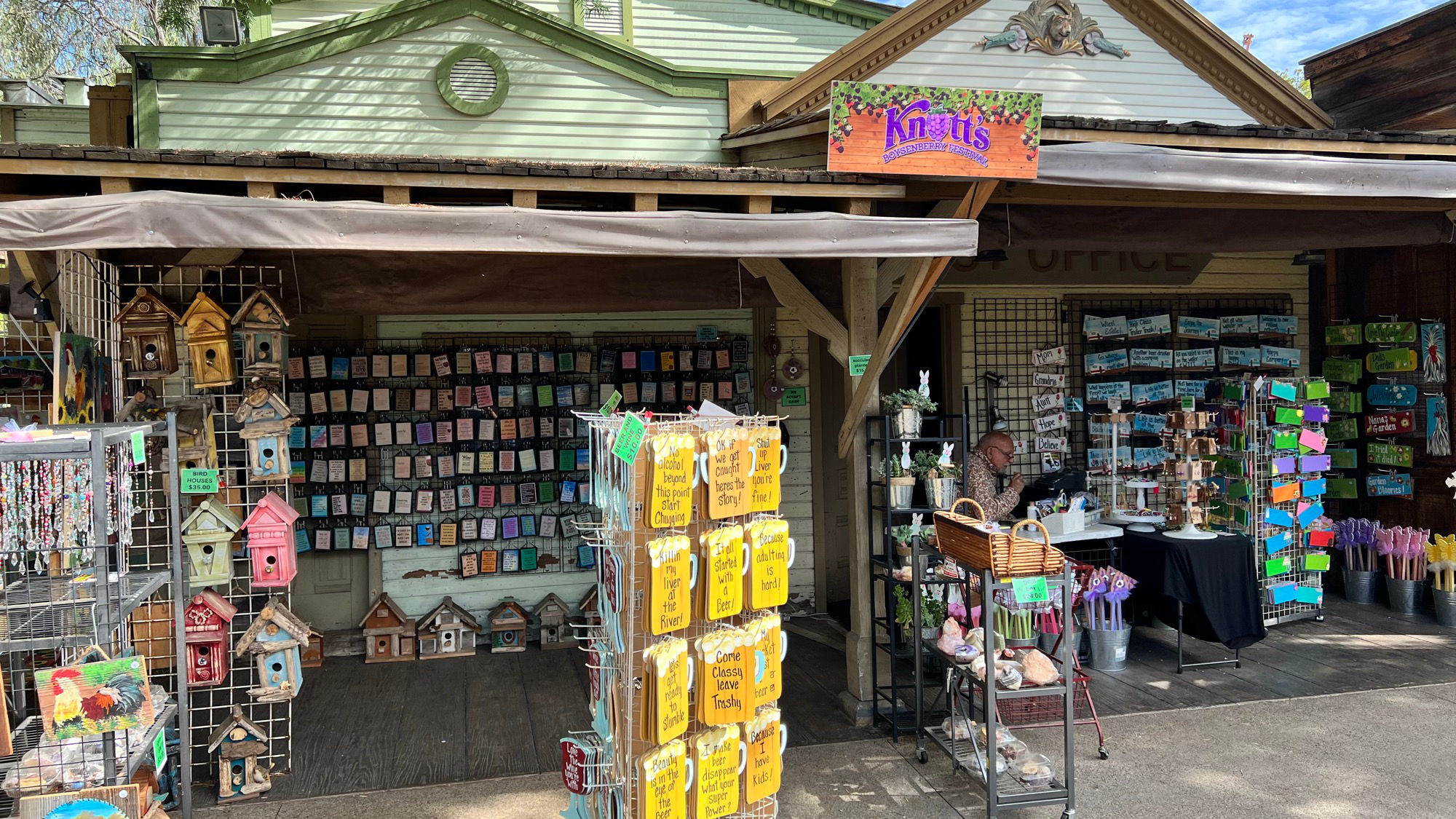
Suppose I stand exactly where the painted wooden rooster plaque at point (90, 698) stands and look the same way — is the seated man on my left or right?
on my left

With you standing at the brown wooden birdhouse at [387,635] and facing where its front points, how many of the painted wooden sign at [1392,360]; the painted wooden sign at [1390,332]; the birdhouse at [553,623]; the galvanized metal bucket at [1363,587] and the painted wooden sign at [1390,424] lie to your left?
5

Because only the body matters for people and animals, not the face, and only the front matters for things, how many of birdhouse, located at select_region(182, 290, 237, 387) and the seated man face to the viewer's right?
1

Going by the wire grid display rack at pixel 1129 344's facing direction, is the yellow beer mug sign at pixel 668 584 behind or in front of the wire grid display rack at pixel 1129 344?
in front

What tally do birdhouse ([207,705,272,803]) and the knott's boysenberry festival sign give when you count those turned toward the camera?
2

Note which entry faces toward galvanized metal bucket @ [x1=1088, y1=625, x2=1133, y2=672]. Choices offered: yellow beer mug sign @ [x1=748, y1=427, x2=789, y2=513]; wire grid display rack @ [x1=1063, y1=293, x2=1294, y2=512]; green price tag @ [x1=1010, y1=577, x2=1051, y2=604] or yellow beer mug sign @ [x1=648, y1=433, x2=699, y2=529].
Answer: the wire grid display rack

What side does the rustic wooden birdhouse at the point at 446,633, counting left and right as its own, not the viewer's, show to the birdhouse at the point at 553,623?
left

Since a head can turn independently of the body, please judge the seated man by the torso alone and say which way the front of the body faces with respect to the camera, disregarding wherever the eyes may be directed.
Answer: to the viewer's right

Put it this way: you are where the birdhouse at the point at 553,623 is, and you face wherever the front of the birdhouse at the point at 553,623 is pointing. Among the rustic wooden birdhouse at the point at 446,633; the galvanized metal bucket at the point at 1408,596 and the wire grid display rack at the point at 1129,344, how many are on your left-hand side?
2
